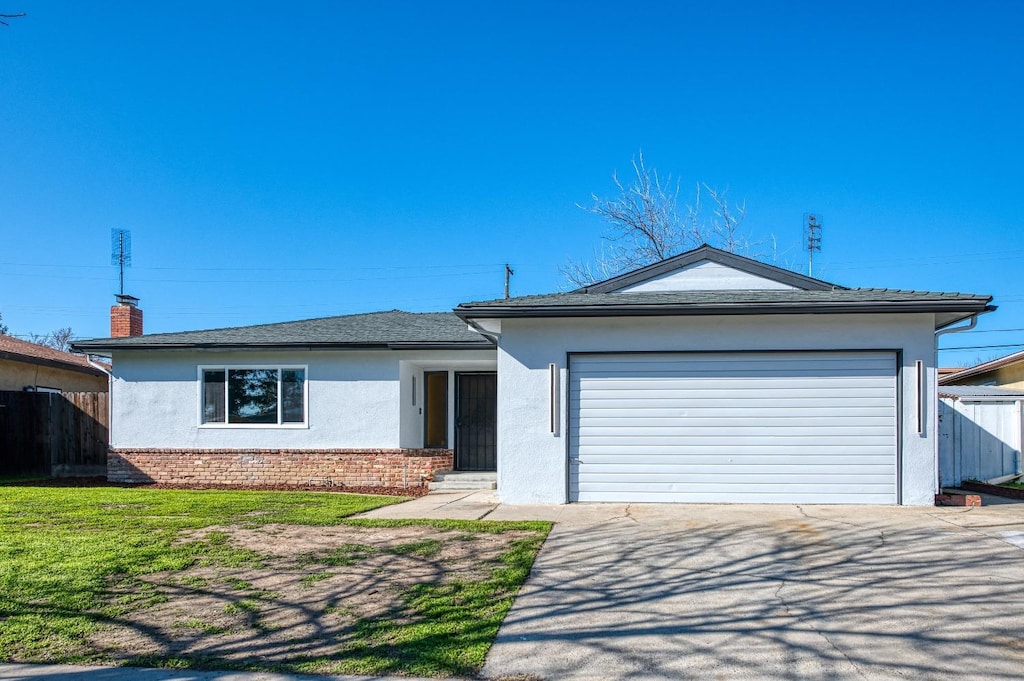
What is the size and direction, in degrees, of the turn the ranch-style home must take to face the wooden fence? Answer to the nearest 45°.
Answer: approximately 135° to its right

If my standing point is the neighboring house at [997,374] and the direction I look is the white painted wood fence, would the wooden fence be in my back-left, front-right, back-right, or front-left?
front-right

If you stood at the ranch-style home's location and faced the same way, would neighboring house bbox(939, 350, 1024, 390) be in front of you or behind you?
behind

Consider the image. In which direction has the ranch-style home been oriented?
toward the camera

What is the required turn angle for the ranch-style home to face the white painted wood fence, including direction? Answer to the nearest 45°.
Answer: approximately 135° to its left
